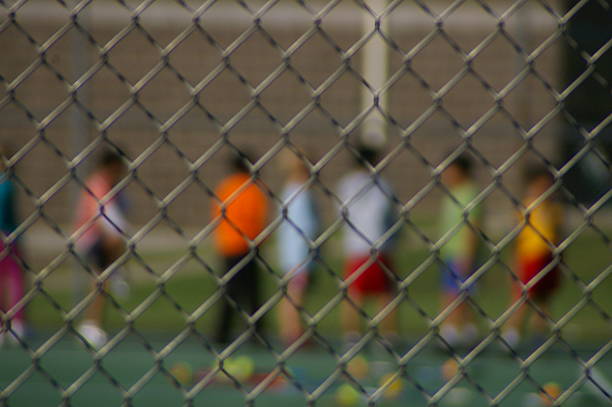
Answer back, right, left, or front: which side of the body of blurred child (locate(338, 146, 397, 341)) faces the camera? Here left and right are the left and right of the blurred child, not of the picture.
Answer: back

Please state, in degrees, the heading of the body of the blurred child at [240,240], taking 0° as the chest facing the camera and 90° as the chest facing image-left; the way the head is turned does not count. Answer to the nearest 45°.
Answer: approximately 180°

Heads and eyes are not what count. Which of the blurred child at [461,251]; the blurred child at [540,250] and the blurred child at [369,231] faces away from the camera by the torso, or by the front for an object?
the blurred child at [369,231]

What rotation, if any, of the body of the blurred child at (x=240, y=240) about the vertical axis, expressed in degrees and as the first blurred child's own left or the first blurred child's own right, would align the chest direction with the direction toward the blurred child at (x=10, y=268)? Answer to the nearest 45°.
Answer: approximately 90° to the first blurred child's own left
